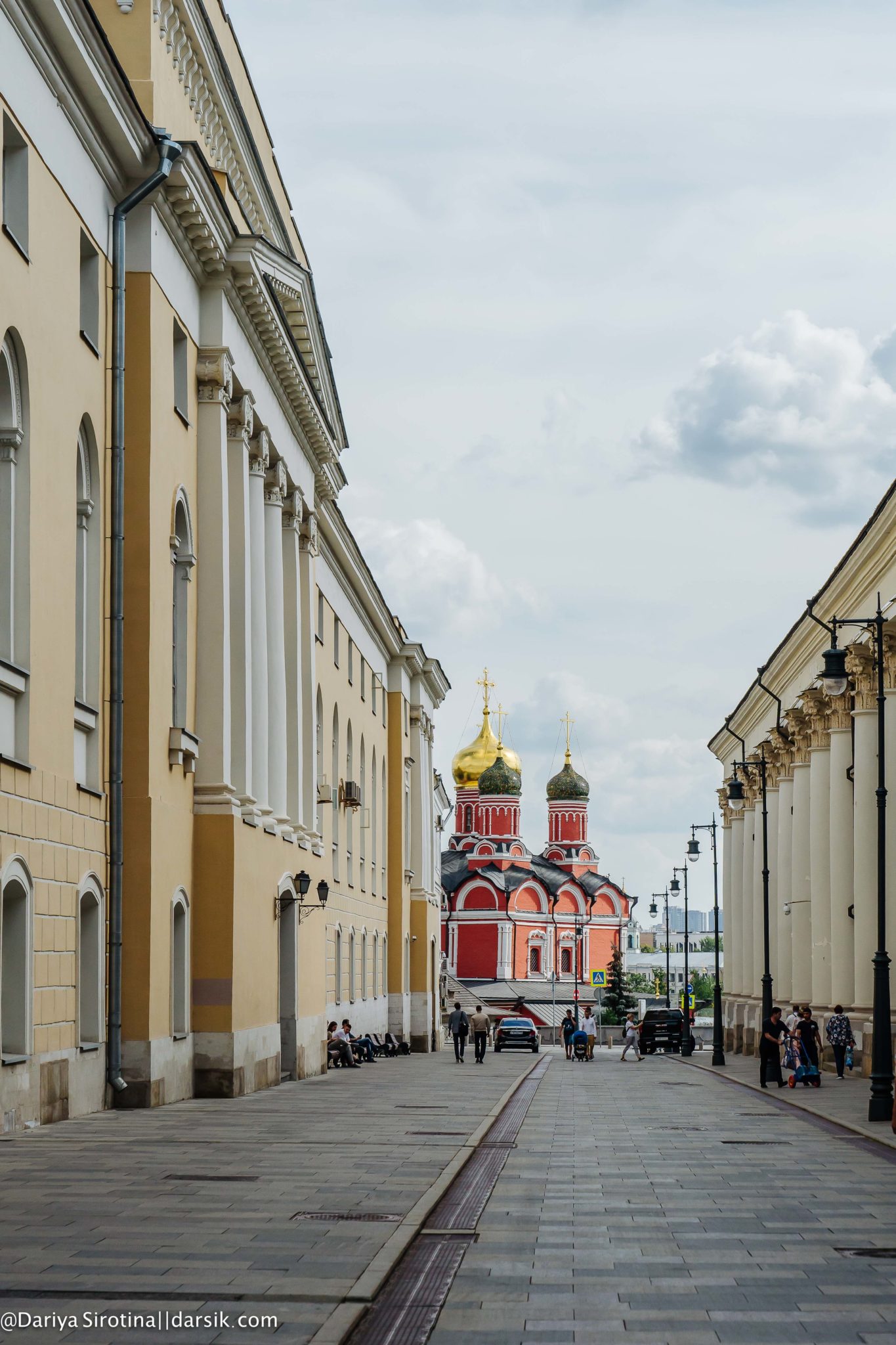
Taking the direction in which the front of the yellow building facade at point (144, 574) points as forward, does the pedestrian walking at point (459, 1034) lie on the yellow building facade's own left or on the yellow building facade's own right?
on the yellow building facade's own left

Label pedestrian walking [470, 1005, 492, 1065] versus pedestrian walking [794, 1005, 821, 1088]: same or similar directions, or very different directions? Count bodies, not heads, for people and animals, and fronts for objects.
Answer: very different directions

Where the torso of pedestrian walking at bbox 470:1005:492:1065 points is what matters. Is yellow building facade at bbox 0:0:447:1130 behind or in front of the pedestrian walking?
behind

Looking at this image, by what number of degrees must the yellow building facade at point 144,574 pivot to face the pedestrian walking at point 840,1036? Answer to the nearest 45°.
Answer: approximately 45° to its left

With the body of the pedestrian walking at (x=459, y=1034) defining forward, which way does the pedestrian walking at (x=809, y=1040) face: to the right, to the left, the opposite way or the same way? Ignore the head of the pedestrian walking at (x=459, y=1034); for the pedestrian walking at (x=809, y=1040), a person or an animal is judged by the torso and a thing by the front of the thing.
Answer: the opposite way

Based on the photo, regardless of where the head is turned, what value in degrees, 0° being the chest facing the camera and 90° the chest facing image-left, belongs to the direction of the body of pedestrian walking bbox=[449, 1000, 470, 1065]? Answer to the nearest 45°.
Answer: approximately 180°

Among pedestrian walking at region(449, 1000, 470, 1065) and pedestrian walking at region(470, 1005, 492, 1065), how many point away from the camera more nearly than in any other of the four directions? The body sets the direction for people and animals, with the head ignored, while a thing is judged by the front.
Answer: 2

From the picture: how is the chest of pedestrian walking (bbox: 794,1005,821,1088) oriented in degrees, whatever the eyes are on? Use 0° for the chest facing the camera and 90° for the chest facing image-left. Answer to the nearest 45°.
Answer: approximately 0°

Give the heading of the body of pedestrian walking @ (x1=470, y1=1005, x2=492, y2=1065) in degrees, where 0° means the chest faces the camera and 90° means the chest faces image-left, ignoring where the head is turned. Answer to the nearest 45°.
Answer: approximately 180°

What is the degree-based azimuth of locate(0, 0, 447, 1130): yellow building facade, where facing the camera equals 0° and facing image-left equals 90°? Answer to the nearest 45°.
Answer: approximately 270°
